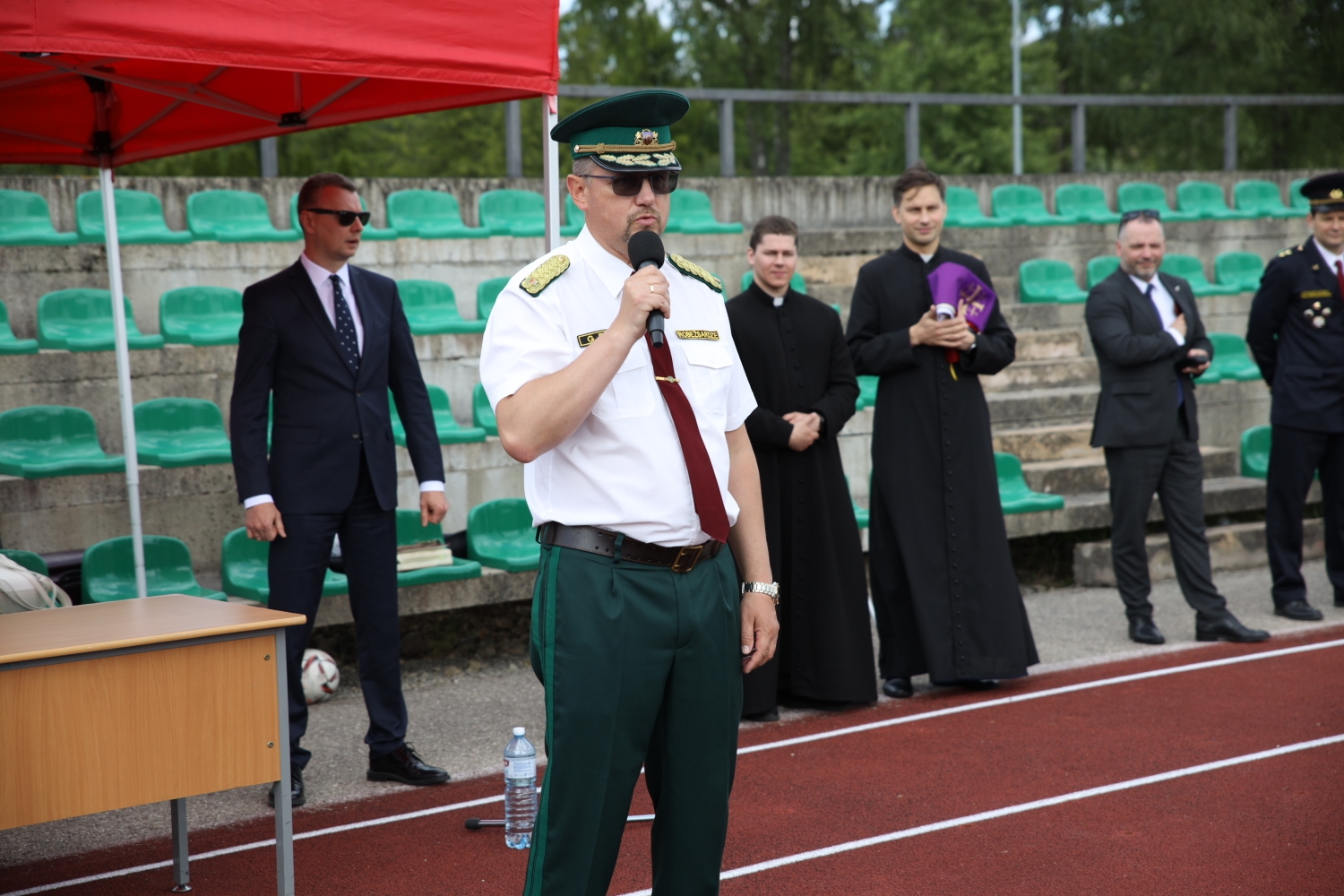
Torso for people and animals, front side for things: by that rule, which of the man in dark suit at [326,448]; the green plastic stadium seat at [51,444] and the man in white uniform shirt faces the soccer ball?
the green plastic stadium seat

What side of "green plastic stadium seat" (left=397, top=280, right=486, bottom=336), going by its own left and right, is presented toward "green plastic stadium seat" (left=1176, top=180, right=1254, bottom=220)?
left

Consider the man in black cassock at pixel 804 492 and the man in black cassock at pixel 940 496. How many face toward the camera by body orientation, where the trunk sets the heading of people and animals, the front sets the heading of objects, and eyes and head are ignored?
2

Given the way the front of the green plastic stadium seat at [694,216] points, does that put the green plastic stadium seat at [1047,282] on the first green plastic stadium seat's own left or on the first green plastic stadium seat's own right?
on the first green plastic stadium seat's own left

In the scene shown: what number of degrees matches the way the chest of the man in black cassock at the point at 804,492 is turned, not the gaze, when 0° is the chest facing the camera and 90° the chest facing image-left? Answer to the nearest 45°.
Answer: approximately 0°

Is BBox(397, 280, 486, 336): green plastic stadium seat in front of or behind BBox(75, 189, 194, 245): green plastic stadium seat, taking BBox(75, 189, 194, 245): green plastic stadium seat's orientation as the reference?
in front

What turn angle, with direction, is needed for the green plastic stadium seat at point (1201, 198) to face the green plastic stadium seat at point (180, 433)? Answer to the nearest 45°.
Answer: approximately 90° to its right

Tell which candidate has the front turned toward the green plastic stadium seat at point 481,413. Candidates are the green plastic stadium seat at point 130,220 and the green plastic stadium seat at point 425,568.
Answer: the green plastic stadium seat at point 130,220

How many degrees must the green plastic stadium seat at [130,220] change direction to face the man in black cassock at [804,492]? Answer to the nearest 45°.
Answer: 0° — it already faces them

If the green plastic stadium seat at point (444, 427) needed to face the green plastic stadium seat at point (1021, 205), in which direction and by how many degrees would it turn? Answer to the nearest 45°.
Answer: approximately 90° to its left

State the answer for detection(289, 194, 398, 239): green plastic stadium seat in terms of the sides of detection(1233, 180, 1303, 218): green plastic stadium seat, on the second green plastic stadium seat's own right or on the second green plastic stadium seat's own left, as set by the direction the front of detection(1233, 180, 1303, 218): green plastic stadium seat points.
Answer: on the second green plastic stadium seat's own right
